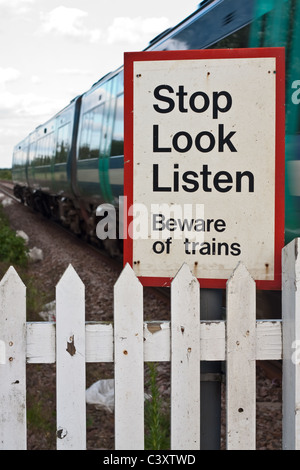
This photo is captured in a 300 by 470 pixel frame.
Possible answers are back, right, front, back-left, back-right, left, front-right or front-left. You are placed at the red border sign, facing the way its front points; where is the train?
back

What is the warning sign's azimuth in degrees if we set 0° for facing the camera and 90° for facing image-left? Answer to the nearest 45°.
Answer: approximately 0°
